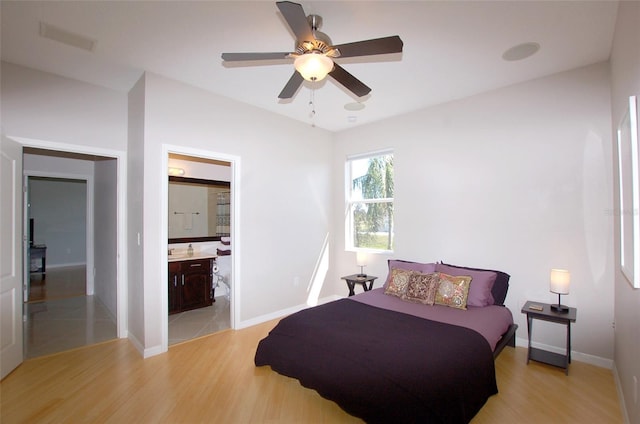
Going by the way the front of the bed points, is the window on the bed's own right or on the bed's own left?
on the bed's own right

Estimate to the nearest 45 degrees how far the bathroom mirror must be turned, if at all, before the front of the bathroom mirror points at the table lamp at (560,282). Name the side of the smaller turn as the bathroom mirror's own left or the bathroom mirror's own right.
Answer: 0° — it already faces it

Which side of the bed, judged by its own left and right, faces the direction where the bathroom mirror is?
right

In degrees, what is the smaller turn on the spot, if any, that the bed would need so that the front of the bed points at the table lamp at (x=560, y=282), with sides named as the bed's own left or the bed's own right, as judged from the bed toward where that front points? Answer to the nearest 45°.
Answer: approximately 180°

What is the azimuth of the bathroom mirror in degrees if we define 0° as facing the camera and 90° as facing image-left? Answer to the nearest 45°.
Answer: approximately 315°

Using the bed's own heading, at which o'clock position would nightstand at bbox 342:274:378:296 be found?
The nightstand is roughly at 4 o'clock from the bed.

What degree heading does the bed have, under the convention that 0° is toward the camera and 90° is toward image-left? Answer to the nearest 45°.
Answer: approximately 45°

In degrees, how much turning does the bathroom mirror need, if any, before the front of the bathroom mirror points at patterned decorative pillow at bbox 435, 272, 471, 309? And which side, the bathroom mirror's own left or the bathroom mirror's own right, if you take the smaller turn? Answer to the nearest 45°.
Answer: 0° — it already faces it
